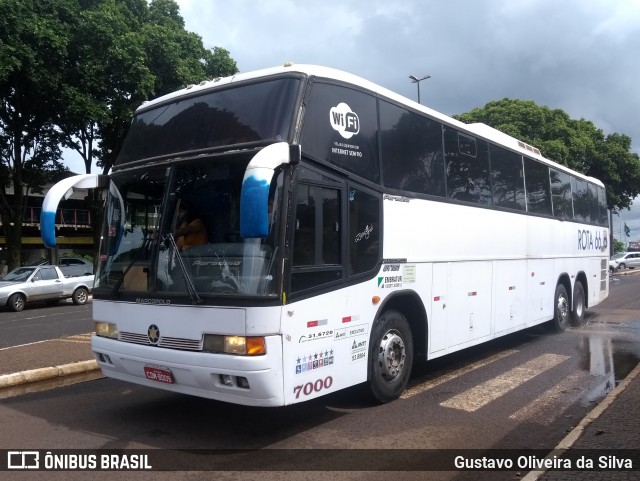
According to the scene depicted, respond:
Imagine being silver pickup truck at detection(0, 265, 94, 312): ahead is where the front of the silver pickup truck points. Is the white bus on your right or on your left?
on your left

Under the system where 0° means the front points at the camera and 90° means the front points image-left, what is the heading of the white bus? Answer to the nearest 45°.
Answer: approximately 45°

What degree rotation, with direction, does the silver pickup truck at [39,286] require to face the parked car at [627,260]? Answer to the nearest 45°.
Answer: approximately 135° to its left

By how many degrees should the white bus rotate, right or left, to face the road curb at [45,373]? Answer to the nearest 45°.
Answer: approximately 90° to its right

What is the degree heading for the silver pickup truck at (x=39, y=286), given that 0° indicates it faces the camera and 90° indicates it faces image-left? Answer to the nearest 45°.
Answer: approximately 45°

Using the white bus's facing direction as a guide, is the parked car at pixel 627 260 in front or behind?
behind

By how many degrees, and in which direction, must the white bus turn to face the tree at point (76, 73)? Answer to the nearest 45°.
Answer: approximately 90° to its right

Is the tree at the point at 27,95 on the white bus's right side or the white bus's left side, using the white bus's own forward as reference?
on its right
